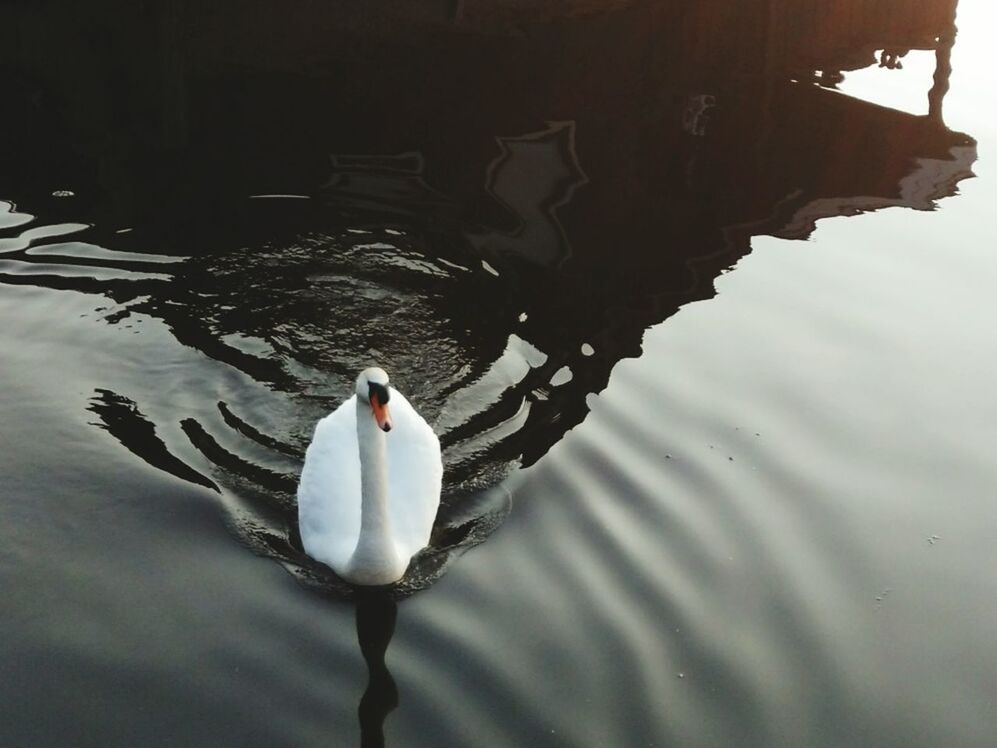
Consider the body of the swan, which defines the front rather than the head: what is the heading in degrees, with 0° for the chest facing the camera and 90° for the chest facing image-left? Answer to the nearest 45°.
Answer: approximately 0°
